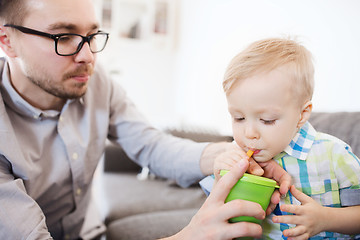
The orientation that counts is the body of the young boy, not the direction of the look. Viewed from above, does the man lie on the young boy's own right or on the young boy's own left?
on the young boy's own right

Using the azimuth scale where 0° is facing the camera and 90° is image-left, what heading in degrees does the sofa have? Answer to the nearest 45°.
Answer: approximately 0°

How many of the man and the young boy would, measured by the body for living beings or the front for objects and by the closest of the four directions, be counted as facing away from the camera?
0

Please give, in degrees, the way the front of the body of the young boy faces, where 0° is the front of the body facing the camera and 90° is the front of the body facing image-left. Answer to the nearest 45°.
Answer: approximately 45°

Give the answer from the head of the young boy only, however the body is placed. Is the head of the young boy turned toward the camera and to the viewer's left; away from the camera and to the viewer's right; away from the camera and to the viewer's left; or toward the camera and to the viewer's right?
toward the camera and to the viewer's left

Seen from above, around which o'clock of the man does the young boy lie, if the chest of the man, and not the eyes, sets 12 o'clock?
The young boy is roughly at 12 o'clock from the man.
